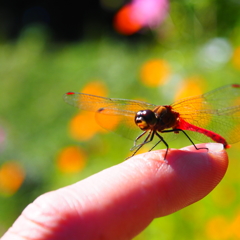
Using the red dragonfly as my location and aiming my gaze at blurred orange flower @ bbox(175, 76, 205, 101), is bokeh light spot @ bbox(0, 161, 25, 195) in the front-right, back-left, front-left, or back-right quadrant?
front-left

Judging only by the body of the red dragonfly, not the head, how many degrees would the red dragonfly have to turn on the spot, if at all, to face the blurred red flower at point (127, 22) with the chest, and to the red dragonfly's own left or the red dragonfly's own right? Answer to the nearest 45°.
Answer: approximately 135° to the red dragonfly's own right

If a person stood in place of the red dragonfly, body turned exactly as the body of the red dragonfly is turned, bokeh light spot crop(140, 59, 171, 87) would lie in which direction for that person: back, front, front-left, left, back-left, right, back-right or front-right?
back-right

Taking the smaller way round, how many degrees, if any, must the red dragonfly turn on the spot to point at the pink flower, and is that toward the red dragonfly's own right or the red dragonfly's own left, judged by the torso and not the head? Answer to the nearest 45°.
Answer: approximately 135° to the red dragonfly's own right

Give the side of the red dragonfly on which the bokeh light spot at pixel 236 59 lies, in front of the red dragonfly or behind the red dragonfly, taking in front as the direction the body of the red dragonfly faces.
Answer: behind

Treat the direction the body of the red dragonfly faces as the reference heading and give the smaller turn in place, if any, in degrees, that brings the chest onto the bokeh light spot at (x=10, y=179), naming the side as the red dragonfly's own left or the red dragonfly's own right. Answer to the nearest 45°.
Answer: approximately 90° to the red dragonfly's own right
